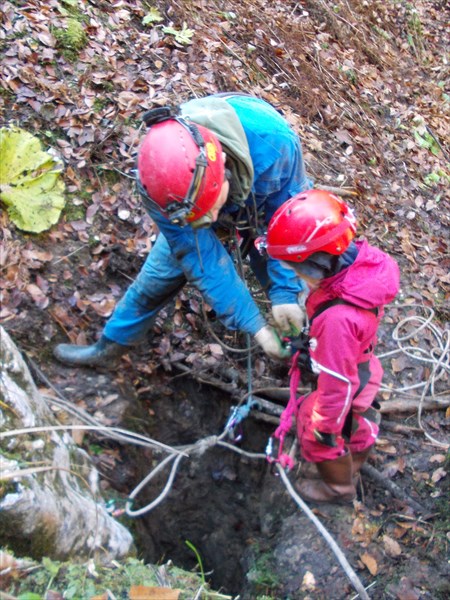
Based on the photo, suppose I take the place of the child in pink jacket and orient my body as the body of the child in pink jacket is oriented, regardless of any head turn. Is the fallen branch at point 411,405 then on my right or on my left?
on my right

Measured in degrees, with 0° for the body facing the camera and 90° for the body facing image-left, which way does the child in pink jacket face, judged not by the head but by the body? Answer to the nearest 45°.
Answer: approximately 90°

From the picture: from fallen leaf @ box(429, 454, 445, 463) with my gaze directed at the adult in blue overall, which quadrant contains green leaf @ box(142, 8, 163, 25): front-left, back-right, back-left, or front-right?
front-right

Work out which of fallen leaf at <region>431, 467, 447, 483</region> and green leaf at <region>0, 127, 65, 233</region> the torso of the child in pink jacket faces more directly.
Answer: the green leaf

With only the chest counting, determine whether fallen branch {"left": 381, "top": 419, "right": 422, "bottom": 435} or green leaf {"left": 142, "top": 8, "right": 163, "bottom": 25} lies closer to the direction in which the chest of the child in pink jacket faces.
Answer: the green leaf

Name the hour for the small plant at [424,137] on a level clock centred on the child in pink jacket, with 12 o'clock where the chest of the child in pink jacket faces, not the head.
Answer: The small plant is roughly at 3 o'clock from the child in pink jacket.

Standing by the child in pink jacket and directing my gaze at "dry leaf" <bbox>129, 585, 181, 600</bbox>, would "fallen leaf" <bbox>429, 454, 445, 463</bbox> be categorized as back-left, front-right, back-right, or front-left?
back-left

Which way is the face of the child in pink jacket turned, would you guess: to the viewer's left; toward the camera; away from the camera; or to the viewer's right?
to the viewer's left
